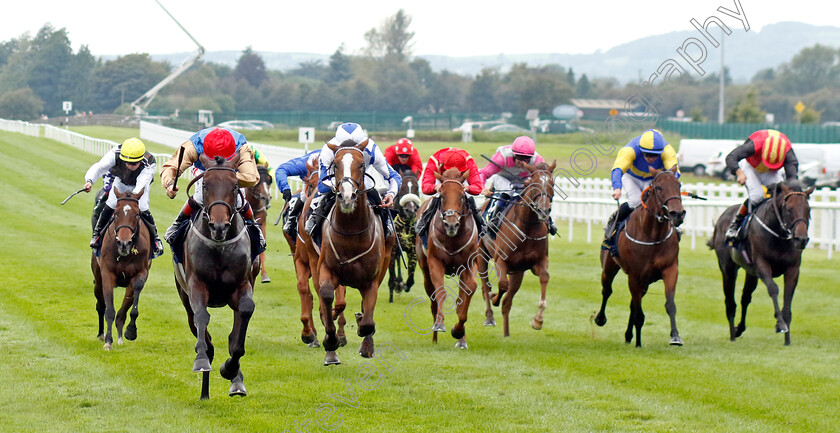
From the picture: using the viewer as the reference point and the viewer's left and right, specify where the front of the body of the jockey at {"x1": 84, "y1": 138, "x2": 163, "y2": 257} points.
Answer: facing the viewer

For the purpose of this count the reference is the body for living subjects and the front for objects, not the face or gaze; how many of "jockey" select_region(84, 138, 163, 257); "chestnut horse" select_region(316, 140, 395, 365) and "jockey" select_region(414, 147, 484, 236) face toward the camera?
3

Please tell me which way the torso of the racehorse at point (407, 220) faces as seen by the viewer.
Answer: toward the camera

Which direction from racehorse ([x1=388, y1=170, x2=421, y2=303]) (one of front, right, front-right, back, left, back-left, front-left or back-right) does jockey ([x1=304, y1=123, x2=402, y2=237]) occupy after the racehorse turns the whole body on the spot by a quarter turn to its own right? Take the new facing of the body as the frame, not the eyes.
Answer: left

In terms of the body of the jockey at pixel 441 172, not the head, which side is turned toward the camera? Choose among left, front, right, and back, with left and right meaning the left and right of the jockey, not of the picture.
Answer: front

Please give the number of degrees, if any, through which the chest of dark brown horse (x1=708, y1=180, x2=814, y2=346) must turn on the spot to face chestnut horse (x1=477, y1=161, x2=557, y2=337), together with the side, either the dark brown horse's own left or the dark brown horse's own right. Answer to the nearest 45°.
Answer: approximately 135° to the dark brown horse's own right

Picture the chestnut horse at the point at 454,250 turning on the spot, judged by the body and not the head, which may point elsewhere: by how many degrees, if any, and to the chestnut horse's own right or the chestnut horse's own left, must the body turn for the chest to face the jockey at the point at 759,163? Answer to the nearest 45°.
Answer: approximately 90° to the chestnut horse's own left

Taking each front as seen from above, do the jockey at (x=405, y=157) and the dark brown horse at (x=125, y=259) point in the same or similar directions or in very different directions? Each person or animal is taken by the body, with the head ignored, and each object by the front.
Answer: same or similar directions

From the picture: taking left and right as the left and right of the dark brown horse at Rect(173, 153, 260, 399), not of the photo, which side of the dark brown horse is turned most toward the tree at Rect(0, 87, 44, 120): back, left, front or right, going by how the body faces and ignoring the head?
back

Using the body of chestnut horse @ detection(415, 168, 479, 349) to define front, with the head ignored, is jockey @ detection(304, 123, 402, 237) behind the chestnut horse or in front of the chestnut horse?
in front

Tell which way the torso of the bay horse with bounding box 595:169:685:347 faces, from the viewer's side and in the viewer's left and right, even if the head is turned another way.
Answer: facing the viewer and to the right of the viewer

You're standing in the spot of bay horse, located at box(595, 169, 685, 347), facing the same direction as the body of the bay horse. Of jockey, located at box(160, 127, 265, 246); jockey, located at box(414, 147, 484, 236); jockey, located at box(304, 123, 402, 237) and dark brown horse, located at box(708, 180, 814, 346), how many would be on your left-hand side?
1

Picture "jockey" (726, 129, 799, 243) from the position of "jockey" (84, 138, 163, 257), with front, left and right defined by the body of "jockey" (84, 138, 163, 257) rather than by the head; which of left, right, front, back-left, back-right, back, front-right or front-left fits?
left

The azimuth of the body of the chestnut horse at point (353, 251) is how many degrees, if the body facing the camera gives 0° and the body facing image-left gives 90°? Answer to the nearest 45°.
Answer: approximately 0°

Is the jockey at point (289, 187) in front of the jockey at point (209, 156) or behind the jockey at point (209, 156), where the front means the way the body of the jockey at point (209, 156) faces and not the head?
behind

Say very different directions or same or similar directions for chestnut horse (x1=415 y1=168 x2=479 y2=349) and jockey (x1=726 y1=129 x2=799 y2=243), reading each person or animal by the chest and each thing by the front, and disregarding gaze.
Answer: same or similar directions

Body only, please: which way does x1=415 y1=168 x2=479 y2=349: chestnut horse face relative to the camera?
toward the camera
